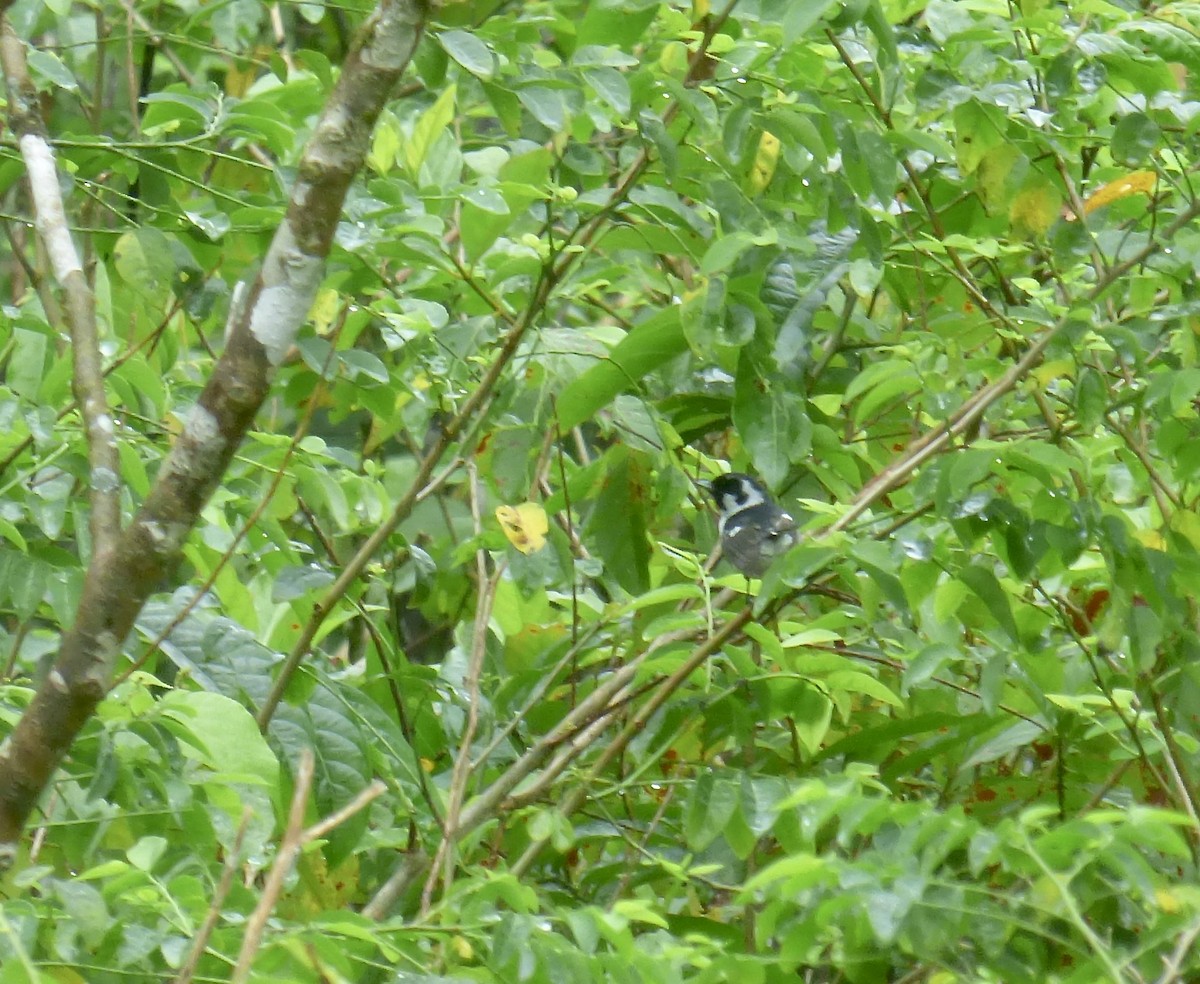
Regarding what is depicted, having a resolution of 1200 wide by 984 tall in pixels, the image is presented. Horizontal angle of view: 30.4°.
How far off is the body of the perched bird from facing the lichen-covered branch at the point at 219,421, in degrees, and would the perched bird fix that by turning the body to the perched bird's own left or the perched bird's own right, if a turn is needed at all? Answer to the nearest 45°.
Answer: approximately 90° to the perched bird's own left

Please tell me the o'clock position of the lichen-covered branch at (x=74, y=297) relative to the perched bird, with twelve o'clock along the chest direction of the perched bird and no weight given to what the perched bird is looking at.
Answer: The lichen-covered branch is roughly at 10 o'clock from the perched bird.

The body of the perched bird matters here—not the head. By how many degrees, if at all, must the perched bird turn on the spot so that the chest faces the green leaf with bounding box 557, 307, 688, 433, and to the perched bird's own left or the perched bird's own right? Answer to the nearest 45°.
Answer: approximately 90° to the perched bird's own left
